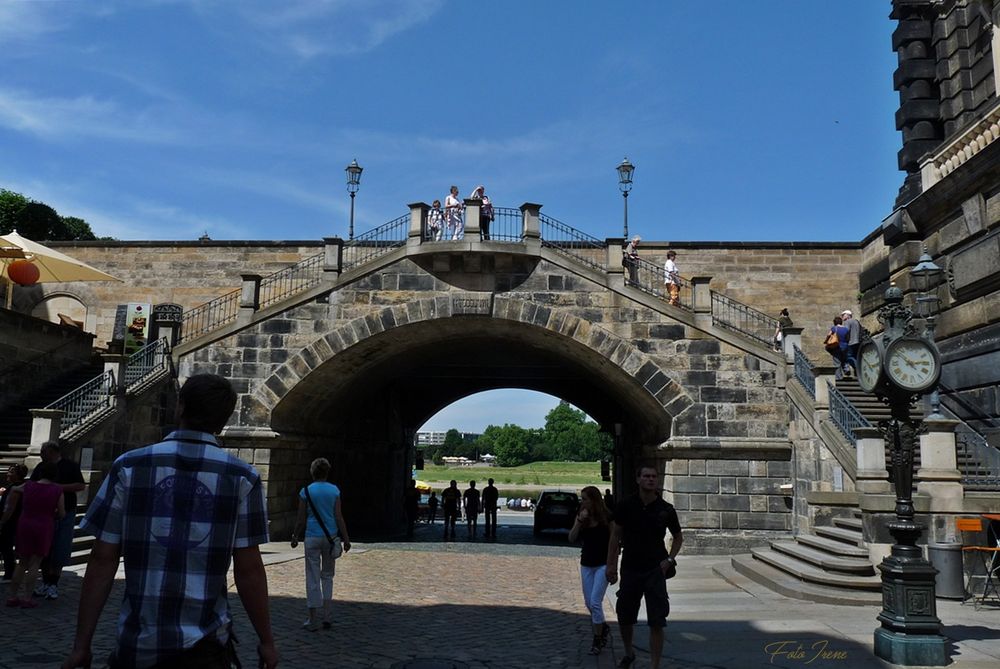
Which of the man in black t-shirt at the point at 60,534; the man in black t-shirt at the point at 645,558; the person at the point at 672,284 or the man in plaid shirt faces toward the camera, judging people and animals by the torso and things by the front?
the man in black t-shirt at the point at 645,558

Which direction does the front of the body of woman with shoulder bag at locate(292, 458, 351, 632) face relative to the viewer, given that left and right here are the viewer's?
facing away from the viewer

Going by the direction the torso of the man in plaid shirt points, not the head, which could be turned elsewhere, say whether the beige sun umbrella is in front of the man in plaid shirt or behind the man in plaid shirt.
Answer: in front

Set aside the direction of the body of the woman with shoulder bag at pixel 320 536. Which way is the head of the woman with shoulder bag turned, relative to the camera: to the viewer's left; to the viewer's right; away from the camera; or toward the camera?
away from the camera

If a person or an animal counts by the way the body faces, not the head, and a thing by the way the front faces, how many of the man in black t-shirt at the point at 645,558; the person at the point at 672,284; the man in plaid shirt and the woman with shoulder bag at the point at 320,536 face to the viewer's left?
0

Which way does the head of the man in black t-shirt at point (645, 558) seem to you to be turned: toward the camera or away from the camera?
toward the camera

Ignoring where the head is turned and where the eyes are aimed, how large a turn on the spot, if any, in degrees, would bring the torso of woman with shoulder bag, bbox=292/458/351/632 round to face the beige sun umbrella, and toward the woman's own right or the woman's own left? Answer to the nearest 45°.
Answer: approximately 45° to the woman's own left

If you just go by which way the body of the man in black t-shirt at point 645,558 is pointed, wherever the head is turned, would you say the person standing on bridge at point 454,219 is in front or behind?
behind

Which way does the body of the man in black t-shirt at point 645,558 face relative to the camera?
toward the camera
